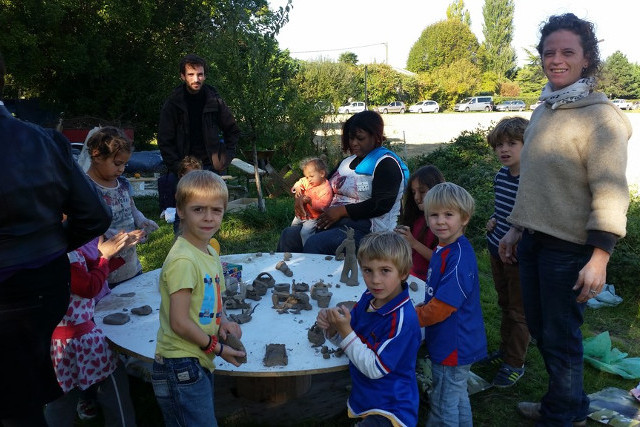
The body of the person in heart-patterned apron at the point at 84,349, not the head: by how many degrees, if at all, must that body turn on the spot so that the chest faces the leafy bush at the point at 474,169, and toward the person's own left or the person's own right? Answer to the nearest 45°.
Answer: approximately 45° to the person's own left

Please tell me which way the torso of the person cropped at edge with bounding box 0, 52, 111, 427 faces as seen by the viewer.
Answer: away from the camera

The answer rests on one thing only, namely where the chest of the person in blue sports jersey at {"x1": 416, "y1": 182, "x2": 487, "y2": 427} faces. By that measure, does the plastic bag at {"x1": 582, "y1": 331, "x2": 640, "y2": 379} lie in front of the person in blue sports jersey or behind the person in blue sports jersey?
behind

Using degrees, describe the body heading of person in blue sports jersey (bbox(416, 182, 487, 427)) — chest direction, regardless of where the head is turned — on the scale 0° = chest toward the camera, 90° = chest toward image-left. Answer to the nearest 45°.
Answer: approximately 45°

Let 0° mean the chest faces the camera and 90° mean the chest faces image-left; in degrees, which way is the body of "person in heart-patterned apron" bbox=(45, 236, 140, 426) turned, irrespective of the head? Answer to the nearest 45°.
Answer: approximately 270°

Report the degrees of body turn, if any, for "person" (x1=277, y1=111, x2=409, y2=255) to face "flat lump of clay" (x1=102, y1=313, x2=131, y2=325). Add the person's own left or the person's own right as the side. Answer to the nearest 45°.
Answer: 0° — they already face it

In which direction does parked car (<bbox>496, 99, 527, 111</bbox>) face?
to the viewer's left

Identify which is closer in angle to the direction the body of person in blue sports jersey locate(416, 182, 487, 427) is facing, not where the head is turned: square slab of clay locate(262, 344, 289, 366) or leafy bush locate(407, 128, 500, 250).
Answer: the square slab of clay

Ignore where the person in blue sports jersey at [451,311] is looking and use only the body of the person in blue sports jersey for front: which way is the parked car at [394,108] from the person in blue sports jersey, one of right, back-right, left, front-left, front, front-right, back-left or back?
back-right

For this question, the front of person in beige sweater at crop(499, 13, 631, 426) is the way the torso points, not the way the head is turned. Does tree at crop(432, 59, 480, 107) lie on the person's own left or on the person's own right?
on the person's own right
